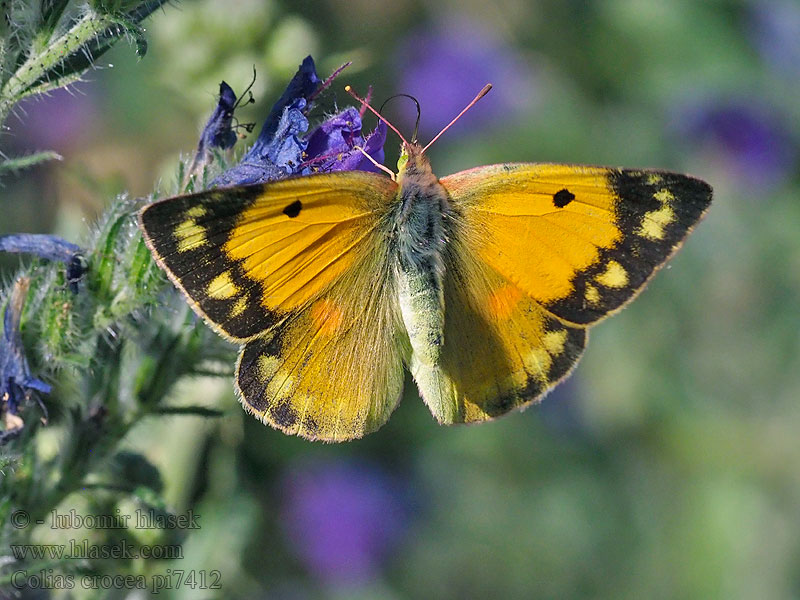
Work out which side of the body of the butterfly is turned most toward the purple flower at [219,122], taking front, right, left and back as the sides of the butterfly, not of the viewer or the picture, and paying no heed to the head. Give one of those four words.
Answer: left

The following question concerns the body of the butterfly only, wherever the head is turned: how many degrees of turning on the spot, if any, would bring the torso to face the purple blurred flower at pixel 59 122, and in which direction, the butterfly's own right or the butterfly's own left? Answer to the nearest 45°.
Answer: approximately 45° to the butterfly's own left

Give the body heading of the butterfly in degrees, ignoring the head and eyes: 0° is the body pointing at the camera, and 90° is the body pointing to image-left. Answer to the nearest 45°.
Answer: approximately 180°
